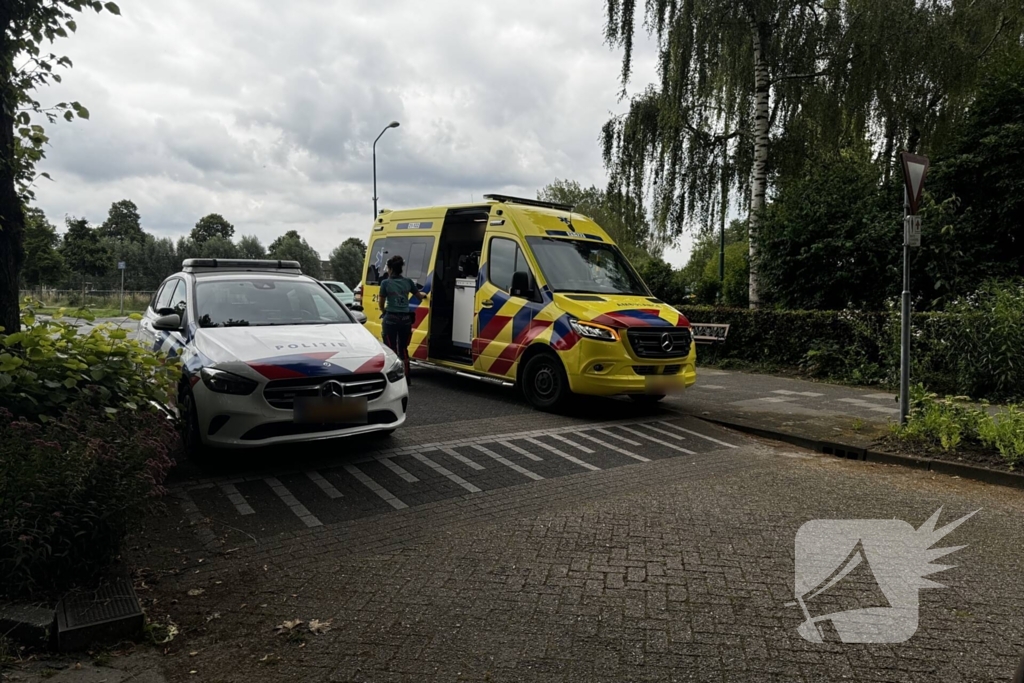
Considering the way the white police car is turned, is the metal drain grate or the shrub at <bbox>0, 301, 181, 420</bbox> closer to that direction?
the metal drain grate

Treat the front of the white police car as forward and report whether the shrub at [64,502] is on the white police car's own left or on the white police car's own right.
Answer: on the white police car's own right

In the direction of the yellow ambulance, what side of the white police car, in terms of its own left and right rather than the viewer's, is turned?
left

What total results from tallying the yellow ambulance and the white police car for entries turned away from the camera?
0

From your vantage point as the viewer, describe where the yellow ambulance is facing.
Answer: facing the viewer and to the right of the viewer

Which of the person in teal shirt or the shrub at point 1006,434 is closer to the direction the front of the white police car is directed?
the shrub

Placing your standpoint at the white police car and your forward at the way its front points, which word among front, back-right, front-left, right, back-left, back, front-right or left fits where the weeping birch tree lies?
left

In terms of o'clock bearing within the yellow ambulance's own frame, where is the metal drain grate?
The metal drain grate is roughly at 2 o'clock from the yellow ambulance.

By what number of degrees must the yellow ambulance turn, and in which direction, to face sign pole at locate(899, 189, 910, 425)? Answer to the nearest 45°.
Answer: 0° — it already faces it

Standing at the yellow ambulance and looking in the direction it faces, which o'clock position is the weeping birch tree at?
The weeping birch tree is roughly at 9 o'clock from the yellow ambulance.

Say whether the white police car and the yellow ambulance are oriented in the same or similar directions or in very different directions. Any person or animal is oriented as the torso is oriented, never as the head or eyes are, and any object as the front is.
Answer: same or similar directions

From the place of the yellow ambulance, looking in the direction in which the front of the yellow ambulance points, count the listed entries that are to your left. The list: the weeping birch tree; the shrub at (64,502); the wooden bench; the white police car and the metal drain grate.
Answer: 2

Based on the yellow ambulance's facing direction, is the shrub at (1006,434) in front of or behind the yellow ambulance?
in front

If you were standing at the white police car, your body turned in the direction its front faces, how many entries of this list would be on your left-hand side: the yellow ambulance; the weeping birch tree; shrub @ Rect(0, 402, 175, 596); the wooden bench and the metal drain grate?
3

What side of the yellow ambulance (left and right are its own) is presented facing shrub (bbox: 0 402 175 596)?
right
